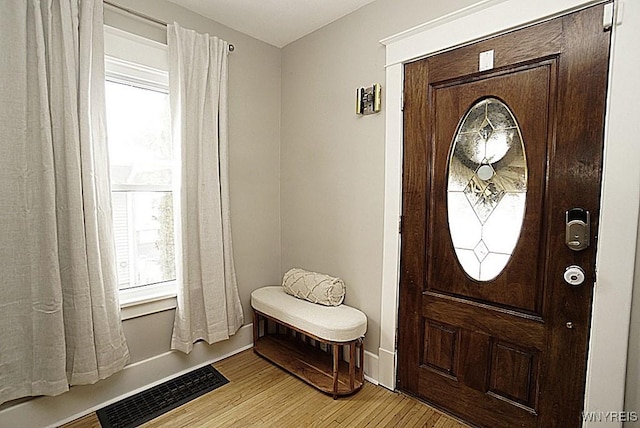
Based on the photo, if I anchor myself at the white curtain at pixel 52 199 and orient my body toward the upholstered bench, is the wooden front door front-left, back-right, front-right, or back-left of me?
front-right

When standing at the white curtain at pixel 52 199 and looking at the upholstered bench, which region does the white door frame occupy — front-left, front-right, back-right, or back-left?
front-right

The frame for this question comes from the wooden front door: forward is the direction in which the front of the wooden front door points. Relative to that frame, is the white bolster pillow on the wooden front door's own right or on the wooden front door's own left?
on the wooden front door's own right

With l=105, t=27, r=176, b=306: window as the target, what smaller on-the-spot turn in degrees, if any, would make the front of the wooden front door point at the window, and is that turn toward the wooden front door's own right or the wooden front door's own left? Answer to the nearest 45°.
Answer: approximately 45° to the wooden front door's own right

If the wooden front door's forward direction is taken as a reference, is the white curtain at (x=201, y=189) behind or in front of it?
in front

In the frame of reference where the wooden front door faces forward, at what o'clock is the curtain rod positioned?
The curtain rod is roughly at 1 o'clock from the wooden front door.

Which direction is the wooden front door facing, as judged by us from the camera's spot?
facing the viewer and to the left of the viewer

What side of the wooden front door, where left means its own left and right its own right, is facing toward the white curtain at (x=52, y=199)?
front

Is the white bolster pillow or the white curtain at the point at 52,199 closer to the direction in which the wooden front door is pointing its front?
the white curtain
